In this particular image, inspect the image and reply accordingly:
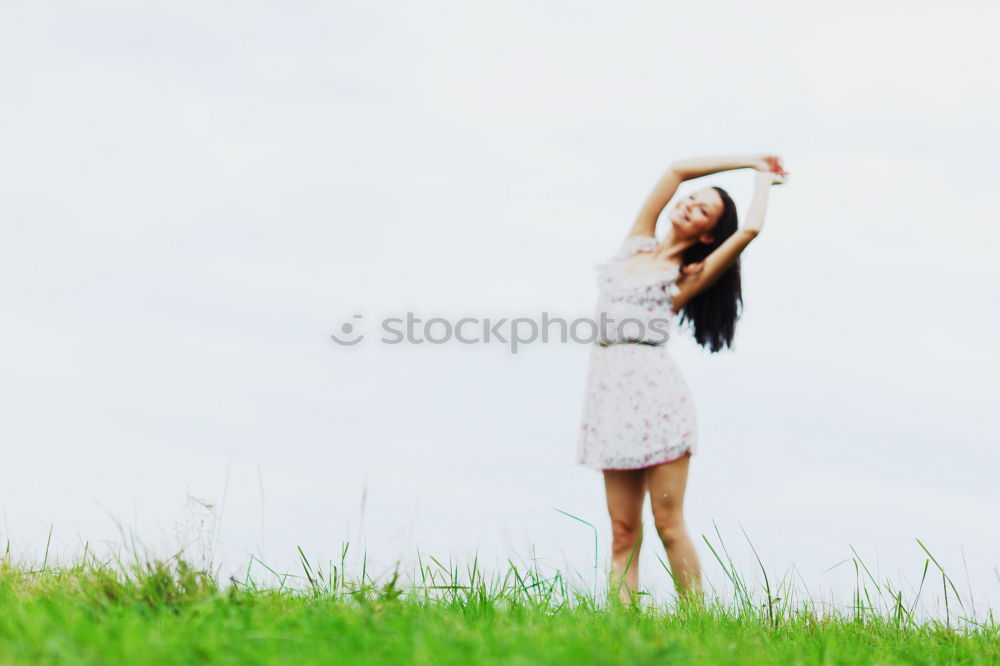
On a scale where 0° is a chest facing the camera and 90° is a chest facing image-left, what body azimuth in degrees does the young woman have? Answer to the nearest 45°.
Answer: approximately 45°
